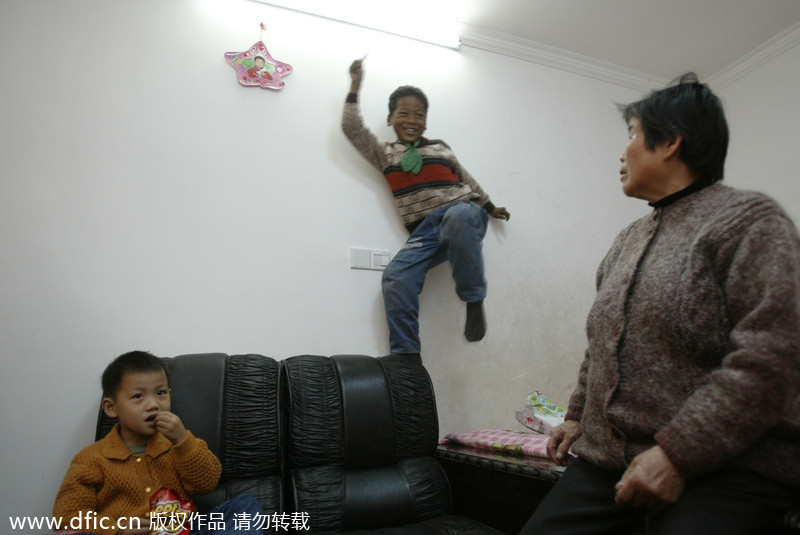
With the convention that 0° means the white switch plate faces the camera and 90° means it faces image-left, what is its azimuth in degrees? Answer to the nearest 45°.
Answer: approximately 0°

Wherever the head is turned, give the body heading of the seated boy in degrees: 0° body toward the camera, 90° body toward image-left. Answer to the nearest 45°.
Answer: approximately 315°

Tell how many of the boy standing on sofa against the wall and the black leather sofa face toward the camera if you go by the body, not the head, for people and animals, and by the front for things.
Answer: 2

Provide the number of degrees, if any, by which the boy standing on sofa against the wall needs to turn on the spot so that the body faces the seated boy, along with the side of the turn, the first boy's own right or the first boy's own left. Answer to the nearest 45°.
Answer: approximately 45° to the first boy's own right

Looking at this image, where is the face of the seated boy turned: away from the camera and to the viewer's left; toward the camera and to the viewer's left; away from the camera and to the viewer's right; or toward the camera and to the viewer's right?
toward the camera and to the viewer's right
